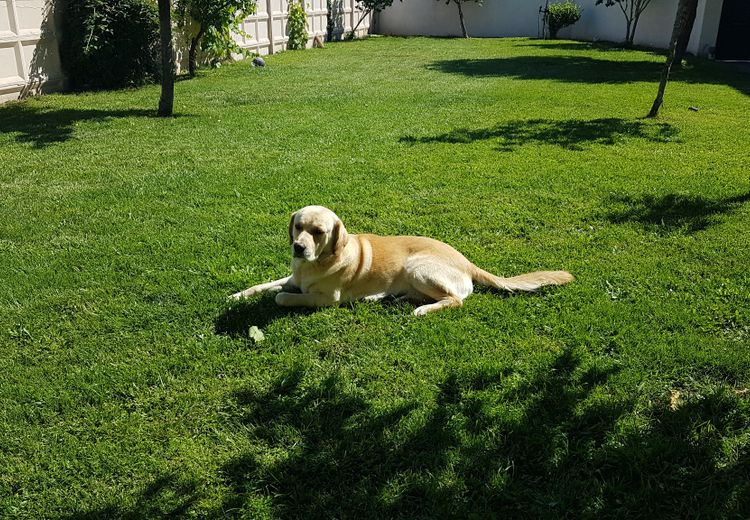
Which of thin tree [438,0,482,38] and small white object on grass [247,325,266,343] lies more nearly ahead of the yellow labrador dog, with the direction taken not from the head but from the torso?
the small white object on grass

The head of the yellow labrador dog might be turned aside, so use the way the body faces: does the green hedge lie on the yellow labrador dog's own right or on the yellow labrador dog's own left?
on the yellow labrador dog's own right

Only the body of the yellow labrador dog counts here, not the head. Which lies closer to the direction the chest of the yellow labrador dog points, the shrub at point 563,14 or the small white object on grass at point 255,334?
the small white object on grass

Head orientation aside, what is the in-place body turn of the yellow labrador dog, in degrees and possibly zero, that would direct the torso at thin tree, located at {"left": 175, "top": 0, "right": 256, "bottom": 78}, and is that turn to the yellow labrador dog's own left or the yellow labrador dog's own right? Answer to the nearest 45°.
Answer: approximately 90° to the yellow labrador dog's own right

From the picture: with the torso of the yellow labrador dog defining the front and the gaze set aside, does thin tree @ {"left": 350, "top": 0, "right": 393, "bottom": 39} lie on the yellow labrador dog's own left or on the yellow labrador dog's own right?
on the yellow labrador dog's own right

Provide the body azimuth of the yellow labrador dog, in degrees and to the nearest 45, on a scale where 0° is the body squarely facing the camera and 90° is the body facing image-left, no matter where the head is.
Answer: approximately 90°

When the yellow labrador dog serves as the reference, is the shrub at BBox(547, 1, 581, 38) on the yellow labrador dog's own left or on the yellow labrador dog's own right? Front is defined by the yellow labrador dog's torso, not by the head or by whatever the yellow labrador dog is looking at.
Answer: on the yellow labrador dog's own right

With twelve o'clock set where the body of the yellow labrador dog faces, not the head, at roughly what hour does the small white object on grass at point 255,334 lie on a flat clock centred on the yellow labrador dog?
The small white object on grass is roughly at 11 o'clock from the yellow labrador dog.

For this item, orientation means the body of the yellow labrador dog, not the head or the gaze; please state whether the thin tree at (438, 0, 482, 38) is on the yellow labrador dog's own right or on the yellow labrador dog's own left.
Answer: on the yellow labrador dog's own right
